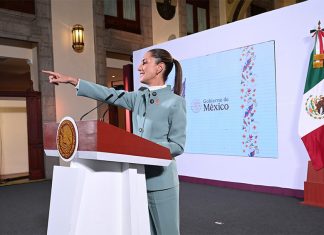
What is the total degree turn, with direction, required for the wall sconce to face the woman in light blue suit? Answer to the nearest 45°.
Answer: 0° — it already faces them

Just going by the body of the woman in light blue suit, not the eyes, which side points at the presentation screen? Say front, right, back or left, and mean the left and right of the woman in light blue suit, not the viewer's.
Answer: back

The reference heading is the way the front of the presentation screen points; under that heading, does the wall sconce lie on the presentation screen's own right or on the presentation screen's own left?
on the presentation screen's own right

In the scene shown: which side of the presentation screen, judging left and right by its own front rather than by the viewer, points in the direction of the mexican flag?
left

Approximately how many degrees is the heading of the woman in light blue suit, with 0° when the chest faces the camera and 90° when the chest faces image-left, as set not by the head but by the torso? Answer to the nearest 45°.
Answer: approximately 45°

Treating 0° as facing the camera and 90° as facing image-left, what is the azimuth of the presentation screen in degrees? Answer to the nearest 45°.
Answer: approximately 45°

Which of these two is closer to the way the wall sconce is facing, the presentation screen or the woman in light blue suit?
the woman in light blue suit
